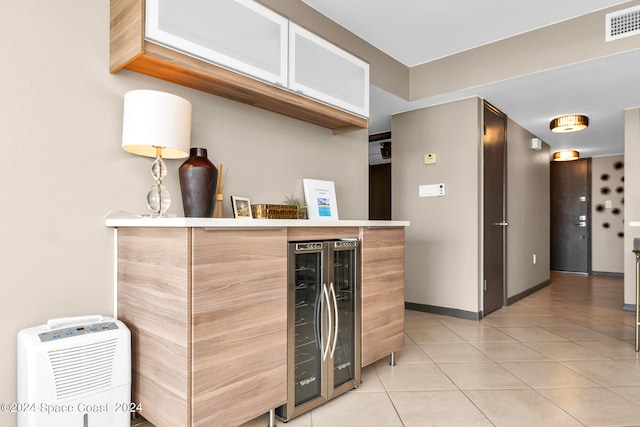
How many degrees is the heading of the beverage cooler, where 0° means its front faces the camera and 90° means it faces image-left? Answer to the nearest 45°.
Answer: approximately 315°

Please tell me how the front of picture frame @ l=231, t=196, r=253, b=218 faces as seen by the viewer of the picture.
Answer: facing the viewer and to the right of the viewer

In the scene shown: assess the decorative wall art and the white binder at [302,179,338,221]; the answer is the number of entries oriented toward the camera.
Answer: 2

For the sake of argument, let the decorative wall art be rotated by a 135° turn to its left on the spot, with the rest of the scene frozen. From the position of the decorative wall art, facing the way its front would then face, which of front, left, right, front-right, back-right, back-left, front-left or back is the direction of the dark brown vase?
back-right

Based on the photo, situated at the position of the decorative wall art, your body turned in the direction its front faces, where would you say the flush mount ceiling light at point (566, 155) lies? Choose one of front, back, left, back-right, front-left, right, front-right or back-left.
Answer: front-right

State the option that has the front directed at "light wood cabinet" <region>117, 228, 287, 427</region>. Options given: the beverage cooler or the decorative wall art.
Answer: the decorative wall art

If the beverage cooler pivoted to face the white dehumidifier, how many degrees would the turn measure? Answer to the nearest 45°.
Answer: approximately 90° to its right

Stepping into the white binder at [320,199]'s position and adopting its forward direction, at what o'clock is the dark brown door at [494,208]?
The dark brown door is roughly at 8 o'clock from the white binder.

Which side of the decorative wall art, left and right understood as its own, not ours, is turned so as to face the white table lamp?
front

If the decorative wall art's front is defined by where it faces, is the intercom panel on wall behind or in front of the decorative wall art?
in front

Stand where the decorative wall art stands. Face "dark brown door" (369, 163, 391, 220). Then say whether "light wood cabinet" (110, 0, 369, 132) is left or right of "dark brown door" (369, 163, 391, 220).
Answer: left
